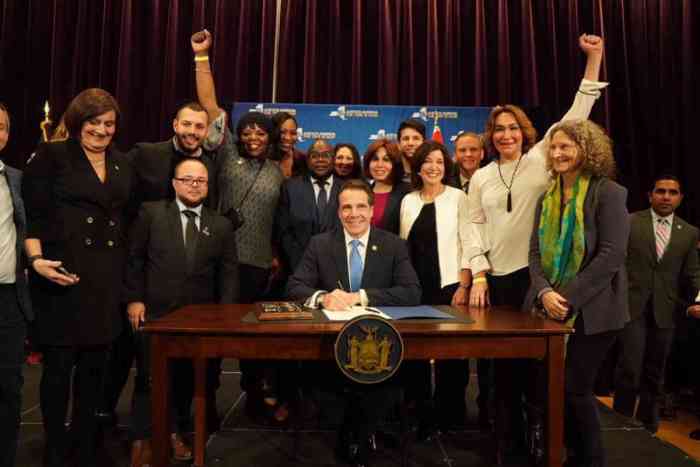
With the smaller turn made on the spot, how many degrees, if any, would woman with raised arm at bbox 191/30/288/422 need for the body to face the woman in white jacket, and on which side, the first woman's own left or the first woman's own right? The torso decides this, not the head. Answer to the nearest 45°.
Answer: approximately 90° to the first woman's own left

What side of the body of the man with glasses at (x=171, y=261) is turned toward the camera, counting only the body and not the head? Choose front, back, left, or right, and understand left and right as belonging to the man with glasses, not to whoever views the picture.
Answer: front

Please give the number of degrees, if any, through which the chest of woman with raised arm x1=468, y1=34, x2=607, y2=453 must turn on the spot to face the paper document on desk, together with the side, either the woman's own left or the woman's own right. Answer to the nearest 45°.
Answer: approximately 45° to the woman's own right

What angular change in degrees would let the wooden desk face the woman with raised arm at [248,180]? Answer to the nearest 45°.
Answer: approximately 135° to its right

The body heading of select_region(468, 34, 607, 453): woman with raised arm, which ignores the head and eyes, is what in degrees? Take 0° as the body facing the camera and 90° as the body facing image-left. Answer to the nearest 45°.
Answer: approximately 0°

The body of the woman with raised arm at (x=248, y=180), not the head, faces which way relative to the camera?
toward the camera

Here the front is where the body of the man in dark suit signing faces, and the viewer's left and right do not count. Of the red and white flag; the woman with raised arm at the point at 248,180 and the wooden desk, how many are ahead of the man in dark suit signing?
1

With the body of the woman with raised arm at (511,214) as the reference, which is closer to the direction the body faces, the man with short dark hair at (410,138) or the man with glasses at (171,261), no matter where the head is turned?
the man with glasses

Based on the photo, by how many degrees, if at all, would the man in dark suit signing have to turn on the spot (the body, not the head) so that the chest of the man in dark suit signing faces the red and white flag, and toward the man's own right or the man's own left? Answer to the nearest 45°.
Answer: approximately 180°

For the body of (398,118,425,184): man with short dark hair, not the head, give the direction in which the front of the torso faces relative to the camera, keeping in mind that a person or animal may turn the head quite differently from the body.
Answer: toward the camera

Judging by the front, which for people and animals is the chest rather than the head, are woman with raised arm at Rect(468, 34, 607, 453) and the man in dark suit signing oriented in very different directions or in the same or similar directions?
same or similar directions

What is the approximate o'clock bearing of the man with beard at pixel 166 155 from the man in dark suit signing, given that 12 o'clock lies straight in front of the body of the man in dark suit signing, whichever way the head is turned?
The man with beard is roughly at 3 o'clock from the man in dark suit signing.

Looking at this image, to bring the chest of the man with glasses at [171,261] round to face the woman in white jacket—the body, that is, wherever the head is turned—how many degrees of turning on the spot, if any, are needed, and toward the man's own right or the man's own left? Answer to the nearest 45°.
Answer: approximately 90° to the man's own left
